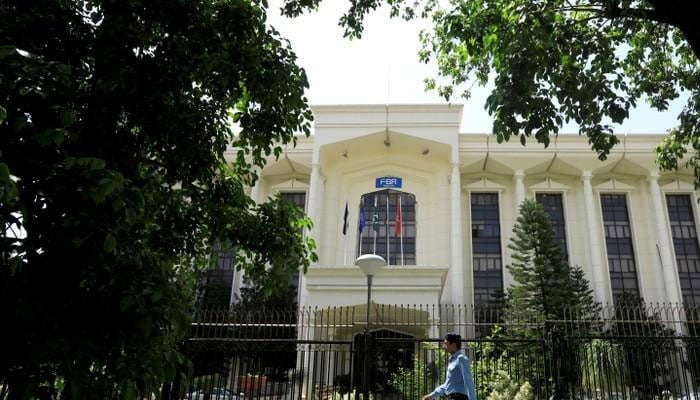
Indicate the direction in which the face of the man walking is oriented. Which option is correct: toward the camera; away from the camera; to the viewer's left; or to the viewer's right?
to the viewer's left

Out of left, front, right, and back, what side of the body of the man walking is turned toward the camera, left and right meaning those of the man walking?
left

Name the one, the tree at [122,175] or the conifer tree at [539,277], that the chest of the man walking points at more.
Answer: the tree

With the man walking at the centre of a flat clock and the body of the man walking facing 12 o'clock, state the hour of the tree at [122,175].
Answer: The tree is roughly at 10 o'clock from the man walking.

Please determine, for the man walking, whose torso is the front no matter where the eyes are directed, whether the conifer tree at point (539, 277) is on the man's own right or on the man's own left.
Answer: on the man's own right
